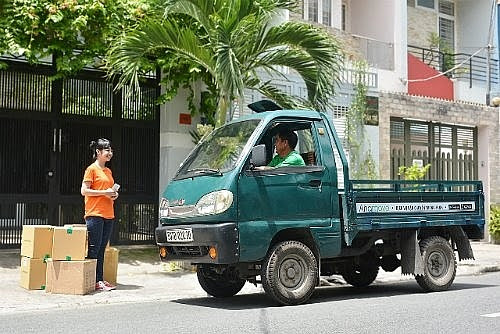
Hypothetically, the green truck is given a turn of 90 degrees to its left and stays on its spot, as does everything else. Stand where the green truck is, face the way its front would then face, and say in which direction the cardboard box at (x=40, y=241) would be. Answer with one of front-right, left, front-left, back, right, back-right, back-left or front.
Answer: back-right

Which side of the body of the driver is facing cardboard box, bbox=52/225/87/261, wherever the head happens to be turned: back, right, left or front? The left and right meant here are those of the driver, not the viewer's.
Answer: front

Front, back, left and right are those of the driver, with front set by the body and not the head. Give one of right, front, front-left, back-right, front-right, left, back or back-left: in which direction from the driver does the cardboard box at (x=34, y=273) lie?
front

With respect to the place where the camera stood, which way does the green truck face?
facing the viewer and to the left of the viewer

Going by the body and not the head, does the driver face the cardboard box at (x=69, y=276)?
yes

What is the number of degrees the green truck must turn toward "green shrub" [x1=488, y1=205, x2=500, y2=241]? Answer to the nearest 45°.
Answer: approximately 180°

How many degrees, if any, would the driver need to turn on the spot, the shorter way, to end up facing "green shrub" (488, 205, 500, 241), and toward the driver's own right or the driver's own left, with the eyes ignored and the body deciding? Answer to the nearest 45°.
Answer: approximately 135° to the driver's own right

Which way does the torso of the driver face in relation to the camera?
to the viewer's left

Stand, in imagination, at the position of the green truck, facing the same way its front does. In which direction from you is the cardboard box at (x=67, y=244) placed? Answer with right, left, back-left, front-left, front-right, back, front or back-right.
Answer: front-right

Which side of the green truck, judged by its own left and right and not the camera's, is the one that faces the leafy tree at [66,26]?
right

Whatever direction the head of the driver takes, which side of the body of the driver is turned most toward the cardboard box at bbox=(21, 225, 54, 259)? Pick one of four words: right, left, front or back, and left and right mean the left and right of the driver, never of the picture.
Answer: front

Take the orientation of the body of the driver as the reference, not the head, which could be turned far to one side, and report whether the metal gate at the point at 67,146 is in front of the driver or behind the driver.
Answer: in front

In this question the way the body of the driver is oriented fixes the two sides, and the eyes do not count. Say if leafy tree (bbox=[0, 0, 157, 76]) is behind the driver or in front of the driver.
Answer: in front

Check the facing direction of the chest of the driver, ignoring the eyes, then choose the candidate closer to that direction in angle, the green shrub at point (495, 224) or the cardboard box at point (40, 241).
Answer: the cardboard box
